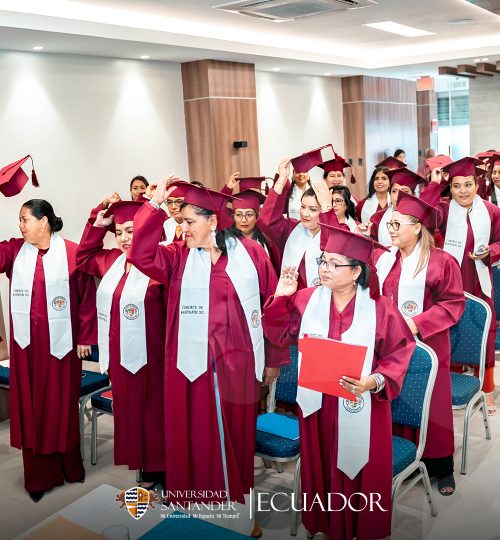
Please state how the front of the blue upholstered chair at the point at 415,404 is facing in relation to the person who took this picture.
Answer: facing the viewer and to the left of the viewer

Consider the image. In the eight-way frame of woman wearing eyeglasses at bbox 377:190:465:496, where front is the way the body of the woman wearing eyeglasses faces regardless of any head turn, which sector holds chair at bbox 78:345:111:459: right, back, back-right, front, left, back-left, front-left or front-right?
front-right

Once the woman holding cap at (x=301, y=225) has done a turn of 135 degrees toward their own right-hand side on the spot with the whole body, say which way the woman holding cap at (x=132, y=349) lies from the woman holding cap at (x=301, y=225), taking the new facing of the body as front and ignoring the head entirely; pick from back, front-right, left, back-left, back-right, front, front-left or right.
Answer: back-left

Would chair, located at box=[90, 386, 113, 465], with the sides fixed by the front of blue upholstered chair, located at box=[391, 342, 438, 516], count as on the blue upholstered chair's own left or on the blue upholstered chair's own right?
on the blue upholstered chair's own right

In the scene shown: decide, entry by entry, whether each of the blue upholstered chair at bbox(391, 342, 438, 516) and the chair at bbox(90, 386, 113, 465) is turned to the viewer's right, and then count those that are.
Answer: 0

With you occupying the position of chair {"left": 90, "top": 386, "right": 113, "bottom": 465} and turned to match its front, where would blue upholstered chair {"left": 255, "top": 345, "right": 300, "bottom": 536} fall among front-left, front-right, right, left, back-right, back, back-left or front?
left

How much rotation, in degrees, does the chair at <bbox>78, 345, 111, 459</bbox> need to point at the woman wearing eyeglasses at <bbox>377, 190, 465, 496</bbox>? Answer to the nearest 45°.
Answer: approximately 90° to its left

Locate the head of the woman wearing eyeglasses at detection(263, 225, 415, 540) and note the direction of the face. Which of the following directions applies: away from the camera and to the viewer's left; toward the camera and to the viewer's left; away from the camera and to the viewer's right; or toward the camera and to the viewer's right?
toward the camera and to the viewer's left

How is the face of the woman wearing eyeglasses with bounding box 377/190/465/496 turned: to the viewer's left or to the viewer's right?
to the viewer's left

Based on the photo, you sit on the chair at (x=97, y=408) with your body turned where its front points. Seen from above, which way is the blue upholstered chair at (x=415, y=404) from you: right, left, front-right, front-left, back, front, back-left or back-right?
left

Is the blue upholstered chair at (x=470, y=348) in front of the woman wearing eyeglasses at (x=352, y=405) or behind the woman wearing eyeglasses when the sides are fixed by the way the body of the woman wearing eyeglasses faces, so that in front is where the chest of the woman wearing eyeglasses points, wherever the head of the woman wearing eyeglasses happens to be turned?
behind

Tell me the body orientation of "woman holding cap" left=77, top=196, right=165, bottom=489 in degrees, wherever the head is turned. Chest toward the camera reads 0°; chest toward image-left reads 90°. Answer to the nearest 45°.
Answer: approximately 45°

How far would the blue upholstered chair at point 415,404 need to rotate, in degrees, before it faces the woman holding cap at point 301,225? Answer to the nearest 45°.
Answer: approximately 90° to its right
